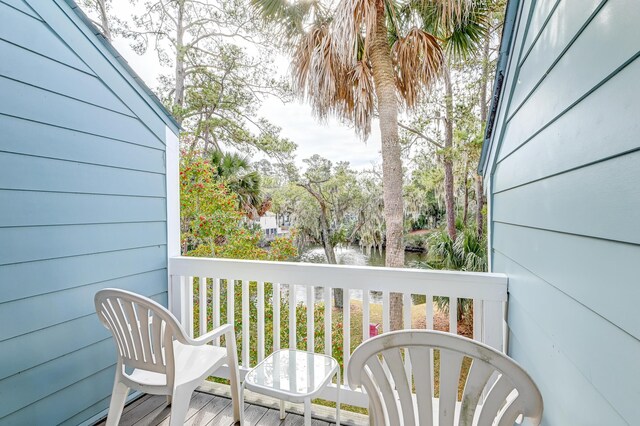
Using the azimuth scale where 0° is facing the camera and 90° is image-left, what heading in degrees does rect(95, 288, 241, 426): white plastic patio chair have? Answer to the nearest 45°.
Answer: approximately 225°

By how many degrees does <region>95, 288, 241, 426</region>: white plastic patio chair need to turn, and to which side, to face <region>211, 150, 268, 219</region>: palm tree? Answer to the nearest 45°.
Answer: approximately 45° to its left
